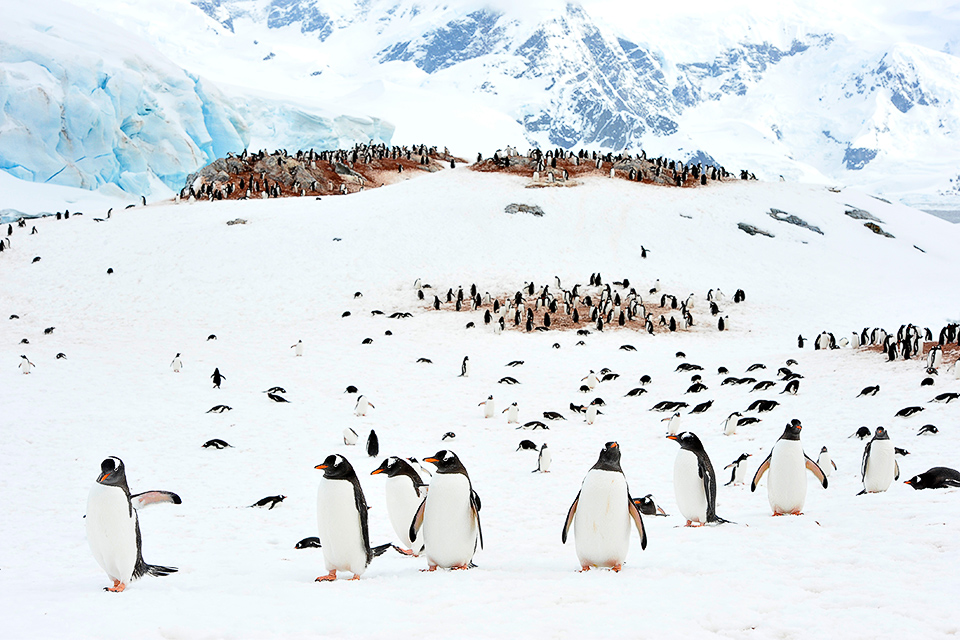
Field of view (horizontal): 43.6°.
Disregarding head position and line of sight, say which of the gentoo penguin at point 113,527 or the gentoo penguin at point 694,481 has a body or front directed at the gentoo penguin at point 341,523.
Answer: the gentoo penguin at point 694,481

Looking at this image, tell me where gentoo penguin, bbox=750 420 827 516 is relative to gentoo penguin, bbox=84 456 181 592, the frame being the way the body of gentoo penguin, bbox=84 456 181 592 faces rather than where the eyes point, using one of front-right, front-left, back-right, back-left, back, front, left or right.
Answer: back-left

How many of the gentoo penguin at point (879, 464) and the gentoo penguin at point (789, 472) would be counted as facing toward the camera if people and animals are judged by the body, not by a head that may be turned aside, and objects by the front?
2

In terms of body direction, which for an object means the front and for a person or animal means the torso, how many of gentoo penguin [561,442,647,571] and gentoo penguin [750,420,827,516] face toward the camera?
2

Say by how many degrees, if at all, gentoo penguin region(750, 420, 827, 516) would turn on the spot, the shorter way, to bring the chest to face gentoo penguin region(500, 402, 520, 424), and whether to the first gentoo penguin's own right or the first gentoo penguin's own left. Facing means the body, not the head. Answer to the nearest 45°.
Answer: approximately 135° to the first gentoo penguin's own right

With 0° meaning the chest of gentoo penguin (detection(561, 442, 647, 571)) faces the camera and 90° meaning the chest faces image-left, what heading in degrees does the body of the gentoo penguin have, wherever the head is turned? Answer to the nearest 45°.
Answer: approximately 0°

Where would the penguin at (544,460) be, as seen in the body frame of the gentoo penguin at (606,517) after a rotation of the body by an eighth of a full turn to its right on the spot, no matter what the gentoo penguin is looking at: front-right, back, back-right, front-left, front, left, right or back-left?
back-right

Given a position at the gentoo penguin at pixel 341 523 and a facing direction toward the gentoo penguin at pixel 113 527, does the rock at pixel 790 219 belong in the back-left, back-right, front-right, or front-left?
back-right
